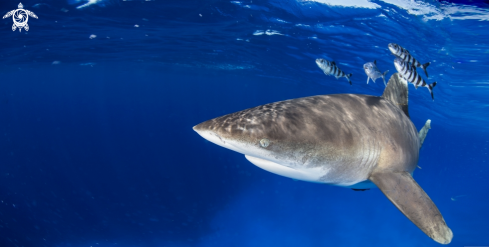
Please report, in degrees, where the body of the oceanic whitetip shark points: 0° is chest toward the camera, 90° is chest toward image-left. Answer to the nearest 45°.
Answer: approximately 45°
